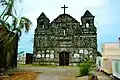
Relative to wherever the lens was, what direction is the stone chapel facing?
facing the viewer
